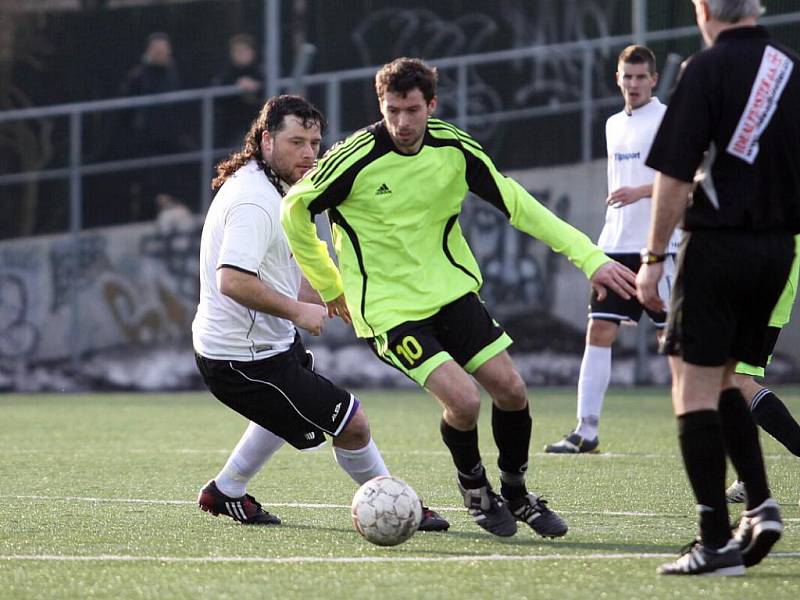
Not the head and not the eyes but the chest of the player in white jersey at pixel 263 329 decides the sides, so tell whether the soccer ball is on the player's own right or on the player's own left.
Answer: on the player's own right

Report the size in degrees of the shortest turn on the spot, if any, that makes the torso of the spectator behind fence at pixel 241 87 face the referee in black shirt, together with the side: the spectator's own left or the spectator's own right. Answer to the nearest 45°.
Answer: approximately 45° to the spectator's own left

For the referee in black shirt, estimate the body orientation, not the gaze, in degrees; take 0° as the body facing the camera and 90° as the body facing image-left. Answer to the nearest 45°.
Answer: approximately 135°

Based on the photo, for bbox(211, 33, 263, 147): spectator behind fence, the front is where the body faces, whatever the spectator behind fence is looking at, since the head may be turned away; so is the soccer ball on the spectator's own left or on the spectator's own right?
on the spectator's own left

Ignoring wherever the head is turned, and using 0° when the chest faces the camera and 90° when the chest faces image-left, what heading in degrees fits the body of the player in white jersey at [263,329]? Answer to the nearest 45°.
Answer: approximately 270°

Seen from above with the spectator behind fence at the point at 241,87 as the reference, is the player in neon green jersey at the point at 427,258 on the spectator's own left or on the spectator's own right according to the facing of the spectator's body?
on the spectator's own left

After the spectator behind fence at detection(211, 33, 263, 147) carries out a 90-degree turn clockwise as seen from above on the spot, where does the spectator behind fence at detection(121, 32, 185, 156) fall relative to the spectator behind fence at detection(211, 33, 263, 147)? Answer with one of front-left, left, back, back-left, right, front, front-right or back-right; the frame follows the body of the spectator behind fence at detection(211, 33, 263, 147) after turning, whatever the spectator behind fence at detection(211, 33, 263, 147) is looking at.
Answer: front-left

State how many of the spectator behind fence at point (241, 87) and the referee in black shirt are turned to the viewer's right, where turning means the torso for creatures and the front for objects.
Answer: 0

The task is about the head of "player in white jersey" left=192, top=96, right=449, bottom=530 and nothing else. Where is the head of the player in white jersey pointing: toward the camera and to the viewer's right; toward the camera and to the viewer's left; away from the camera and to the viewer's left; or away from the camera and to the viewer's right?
toward the camera and to the viewer's right
